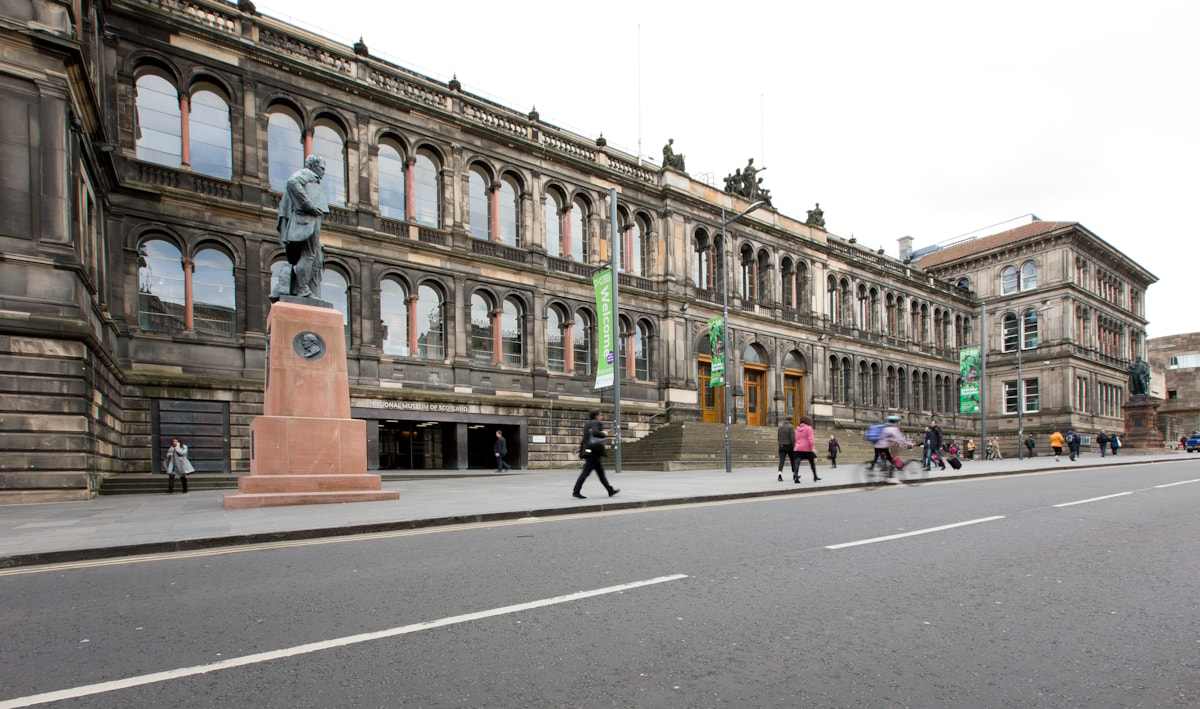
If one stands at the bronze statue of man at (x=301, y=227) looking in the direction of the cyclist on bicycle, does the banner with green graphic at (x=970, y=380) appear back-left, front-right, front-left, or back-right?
front-left

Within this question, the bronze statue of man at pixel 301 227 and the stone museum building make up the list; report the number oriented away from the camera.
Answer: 0

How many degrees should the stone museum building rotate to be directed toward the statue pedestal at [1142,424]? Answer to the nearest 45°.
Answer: approximately 90° to its left

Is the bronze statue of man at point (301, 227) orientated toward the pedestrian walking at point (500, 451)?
no

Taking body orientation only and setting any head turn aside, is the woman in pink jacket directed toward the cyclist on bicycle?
no

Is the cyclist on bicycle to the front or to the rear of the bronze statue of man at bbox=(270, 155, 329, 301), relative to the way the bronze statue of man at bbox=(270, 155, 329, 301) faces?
to the front

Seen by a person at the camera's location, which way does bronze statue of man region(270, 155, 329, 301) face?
facing to the right of the viewer

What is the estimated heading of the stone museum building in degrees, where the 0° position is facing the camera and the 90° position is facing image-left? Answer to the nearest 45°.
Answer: approximately 315°
